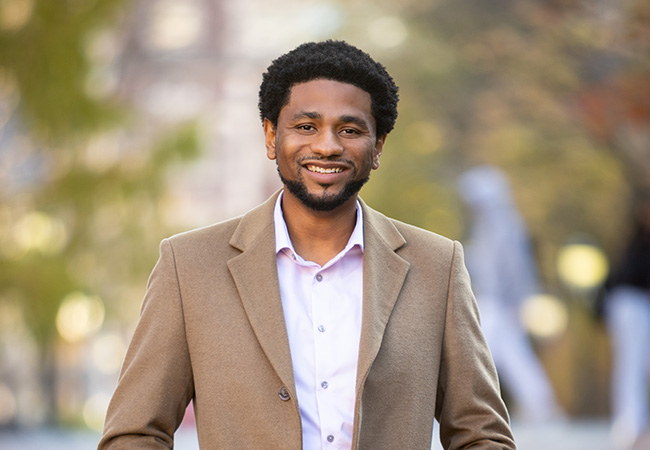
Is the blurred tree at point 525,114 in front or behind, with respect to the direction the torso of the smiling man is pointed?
behind

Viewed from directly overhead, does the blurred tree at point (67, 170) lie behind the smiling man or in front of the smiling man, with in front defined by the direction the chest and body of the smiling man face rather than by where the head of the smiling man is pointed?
behind

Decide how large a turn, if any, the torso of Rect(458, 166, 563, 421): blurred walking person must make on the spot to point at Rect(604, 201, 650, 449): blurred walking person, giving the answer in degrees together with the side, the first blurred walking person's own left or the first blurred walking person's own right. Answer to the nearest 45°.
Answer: approximately 135° to the first blurred walking person's own left

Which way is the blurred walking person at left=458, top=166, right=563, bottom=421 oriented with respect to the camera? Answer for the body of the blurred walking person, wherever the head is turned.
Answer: to the viewer's left

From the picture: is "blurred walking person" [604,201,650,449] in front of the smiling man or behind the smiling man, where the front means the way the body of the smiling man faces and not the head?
behind

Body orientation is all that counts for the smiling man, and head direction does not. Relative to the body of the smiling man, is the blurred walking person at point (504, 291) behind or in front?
behind

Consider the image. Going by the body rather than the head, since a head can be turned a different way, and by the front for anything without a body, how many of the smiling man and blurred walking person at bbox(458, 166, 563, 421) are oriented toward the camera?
1

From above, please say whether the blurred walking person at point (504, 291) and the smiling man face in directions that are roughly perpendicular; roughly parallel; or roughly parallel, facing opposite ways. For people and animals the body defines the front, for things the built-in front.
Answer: roughly perpendicular

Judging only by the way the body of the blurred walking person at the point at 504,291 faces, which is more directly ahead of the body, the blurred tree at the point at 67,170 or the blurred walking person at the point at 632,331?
the blurred tree
